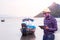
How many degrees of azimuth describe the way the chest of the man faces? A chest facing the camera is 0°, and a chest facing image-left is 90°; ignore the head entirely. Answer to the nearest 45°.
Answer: approximately 45°
